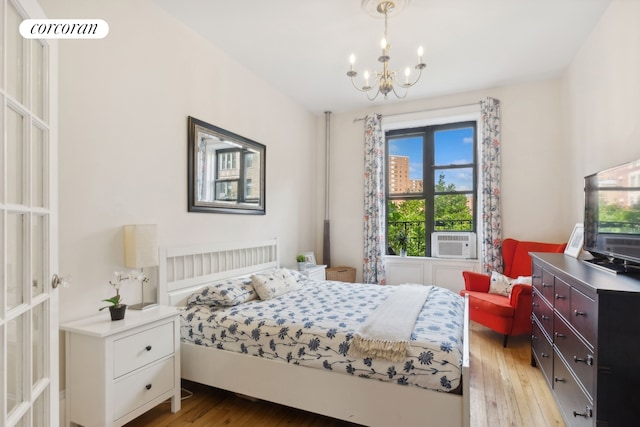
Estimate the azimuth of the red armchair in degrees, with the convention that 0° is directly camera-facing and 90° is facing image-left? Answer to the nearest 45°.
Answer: approximately 45°

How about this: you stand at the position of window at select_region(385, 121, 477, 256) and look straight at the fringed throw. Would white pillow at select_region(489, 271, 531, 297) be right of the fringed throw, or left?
left

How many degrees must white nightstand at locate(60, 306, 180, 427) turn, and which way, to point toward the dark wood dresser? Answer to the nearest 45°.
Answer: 0° — it already faces it

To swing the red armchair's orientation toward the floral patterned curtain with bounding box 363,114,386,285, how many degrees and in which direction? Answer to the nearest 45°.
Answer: approximately 45° to its right

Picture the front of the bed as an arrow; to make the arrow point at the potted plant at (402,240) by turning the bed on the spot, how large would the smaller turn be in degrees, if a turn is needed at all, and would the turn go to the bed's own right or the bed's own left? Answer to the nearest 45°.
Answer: approximately 90° to the bed's own left

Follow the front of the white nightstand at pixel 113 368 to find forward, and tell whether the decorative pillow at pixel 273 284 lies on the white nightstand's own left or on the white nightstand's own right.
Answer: on the white nightstand's own left

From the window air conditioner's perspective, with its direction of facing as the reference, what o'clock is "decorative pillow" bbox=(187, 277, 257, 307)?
The decorative pillow is roughly at 1 o'clock from the window air conditioner.

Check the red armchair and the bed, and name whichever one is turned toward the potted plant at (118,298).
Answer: the red armchair

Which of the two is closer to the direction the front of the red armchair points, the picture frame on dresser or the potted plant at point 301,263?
the potted plant

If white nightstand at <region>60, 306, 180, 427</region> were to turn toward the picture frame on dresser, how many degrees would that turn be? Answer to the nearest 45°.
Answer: approximately 45° to its left

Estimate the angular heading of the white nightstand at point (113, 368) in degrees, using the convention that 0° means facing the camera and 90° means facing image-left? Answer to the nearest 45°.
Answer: approximately 315°

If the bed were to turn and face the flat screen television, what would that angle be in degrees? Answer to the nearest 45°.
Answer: approximately 45° to its left
